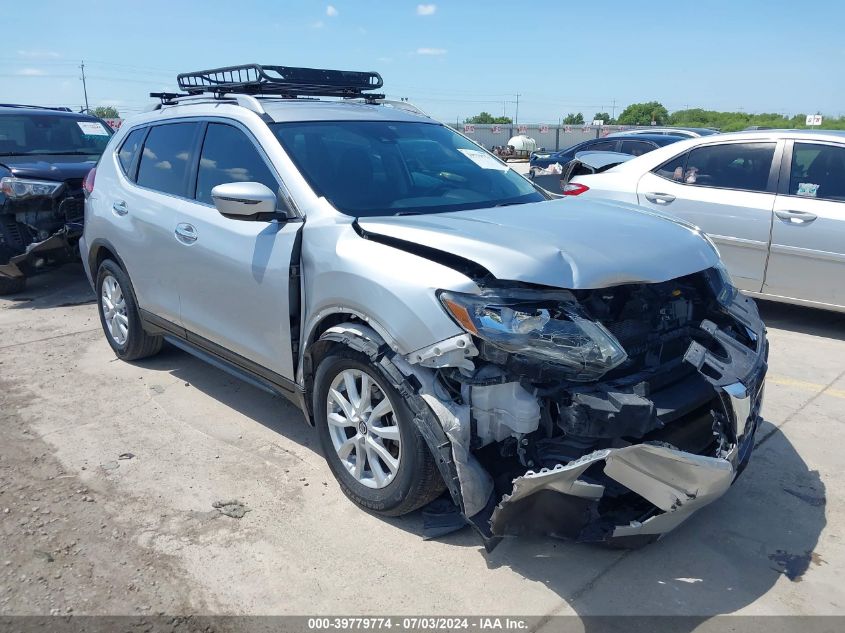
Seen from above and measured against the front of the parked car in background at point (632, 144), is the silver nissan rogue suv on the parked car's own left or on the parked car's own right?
on the parked car's own left

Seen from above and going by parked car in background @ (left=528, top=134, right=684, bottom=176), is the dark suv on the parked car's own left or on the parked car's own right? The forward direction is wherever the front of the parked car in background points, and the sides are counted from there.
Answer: on the parked car's own left

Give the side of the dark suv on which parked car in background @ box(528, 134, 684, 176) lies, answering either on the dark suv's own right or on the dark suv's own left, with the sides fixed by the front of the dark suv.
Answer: on the dark suv's own left

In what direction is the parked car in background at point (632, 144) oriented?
to the viewer's left

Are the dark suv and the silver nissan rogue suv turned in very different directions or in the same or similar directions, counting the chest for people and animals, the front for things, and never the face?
same or similar directions

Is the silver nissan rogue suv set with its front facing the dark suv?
no

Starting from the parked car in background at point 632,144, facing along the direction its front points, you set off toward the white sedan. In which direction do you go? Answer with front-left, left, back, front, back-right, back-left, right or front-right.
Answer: left

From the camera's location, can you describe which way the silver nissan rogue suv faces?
facing the viewer and to the right of the viewer

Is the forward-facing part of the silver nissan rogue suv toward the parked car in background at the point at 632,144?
no

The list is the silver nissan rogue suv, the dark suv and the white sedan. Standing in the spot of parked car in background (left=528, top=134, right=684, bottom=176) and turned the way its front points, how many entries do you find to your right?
0

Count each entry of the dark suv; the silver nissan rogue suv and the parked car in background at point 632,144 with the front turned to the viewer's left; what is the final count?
1

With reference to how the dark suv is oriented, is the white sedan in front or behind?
in front

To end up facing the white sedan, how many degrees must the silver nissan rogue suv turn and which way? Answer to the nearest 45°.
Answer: approximately 90° to its left
